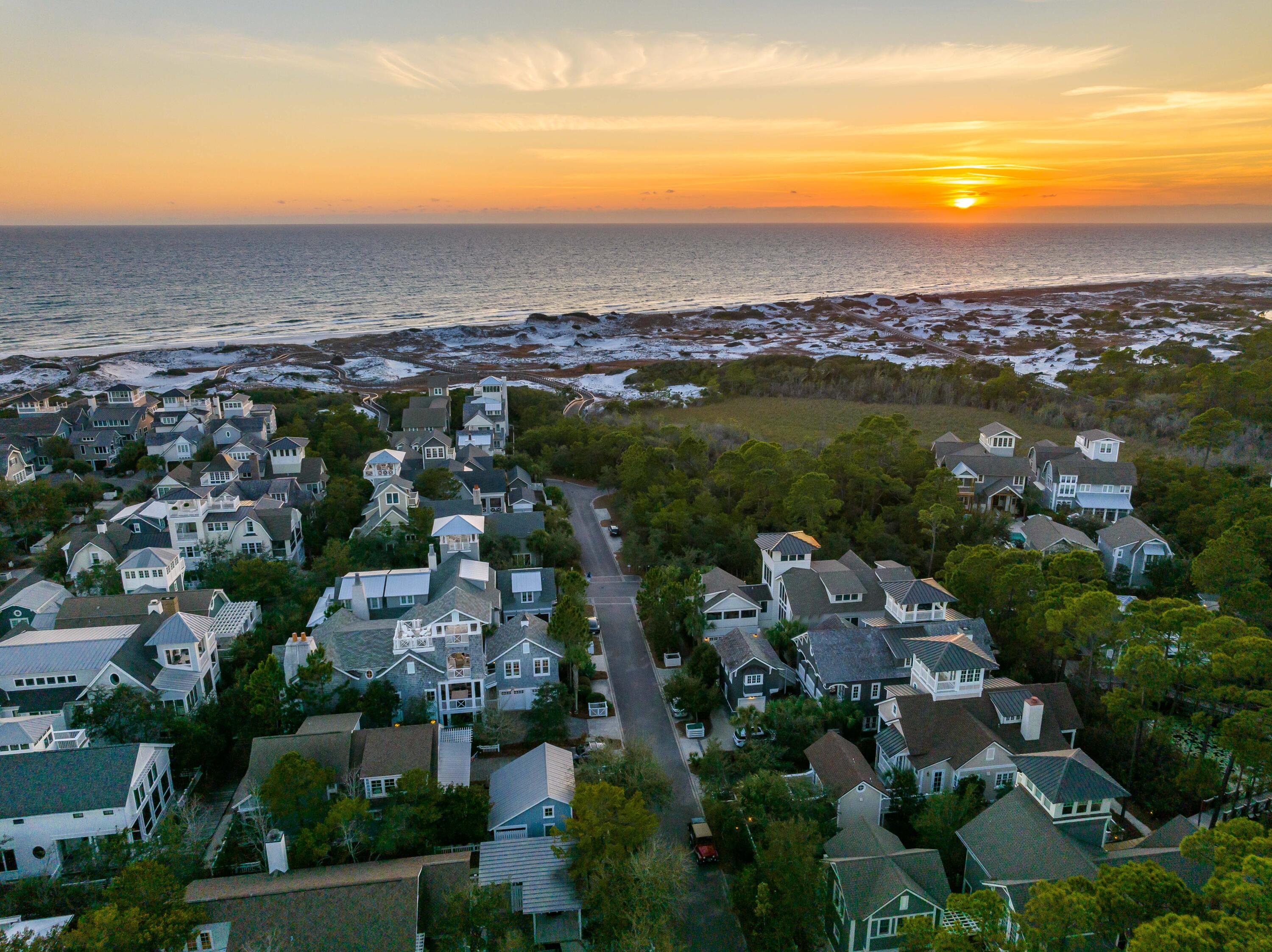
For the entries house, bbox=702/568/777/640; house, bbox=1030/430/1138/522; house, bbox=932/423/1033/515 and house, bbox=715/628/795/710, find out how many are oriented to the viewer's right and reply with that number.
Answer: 0

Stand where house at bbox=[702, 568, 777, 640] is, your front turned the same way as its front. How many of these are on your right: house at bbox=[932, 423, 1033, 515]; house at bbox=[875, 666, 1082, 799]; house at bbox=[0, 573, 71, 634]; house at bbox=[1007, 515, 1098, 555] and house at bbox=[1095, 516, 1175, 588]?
1

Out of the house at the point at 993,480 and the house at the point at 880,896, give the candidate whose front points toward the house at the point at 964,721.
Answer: the house at the point at 993,480

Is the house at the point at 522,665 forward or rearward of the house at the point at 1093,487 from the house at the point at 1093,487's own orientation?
forward

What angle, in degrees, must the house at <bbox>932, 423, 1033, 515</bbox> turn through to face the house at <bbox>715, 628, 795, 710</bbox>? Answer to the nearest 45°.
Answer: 0° — it already faces it

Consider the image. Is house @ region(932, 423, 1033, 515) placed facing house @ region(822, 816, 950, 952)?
yes

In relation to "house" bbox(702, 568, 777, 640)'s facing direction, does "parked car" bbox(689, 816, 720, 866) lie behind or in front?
in front

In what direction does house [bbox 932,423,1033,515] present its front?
toward the camera

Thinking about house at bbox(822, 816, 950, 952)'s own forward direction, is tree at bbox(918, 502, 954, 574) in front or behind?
behind
